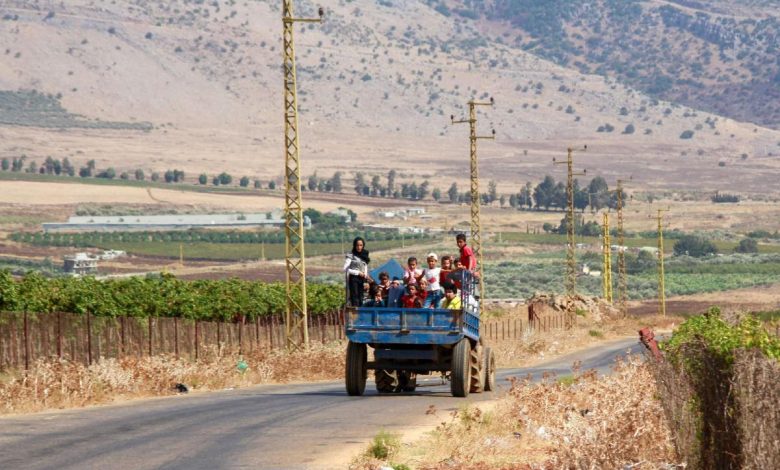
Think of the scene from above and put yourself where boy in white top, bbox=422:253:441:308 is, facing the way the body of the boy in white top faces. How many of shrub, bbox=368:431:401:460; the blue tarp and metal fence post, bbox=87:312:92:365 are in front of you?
1

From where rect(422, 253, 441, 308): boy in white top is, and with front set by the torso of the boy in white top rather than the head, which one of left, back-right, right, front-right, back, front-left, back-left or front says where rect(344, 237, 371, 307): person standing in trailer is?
right

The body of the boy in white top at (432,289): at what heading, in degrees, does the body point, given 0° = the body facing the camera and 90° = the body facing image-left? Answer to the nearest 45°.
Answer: approximately 0°

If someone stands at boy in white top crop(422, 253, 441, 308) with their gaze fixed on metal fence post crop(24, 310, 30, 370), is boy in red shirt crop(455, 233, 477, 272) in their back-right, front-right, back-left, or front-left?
back-right

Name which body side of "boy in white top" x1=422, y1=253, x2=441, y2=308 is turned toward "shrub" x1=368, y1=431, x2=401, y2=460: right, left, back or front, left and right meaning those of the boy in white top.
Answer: front

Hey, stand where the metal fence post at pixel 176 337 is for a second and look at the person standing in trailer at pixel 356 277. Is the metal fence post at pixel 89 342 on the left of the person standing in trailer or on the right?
right

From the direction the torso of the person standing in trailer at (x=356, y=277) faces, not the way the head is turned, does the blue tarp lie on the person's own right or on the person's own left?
on the person's own left

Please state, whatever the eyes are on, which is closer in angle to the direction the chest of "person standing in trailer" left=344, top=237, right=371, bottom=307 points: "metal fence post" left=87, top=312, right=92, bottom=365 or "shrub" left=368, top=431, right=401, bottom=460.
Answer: the shrub

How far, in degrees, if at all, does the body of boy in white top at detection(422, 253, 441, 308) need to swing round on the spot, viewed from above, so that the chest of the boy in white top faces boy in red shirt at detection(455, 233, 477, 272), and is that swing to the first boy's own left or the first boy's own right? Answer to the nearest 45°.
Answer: approximately 90° to the first boy's own left

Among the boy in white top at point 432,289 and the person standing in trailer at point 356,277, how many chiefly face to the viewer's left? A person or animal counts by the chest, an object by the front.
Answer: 0
